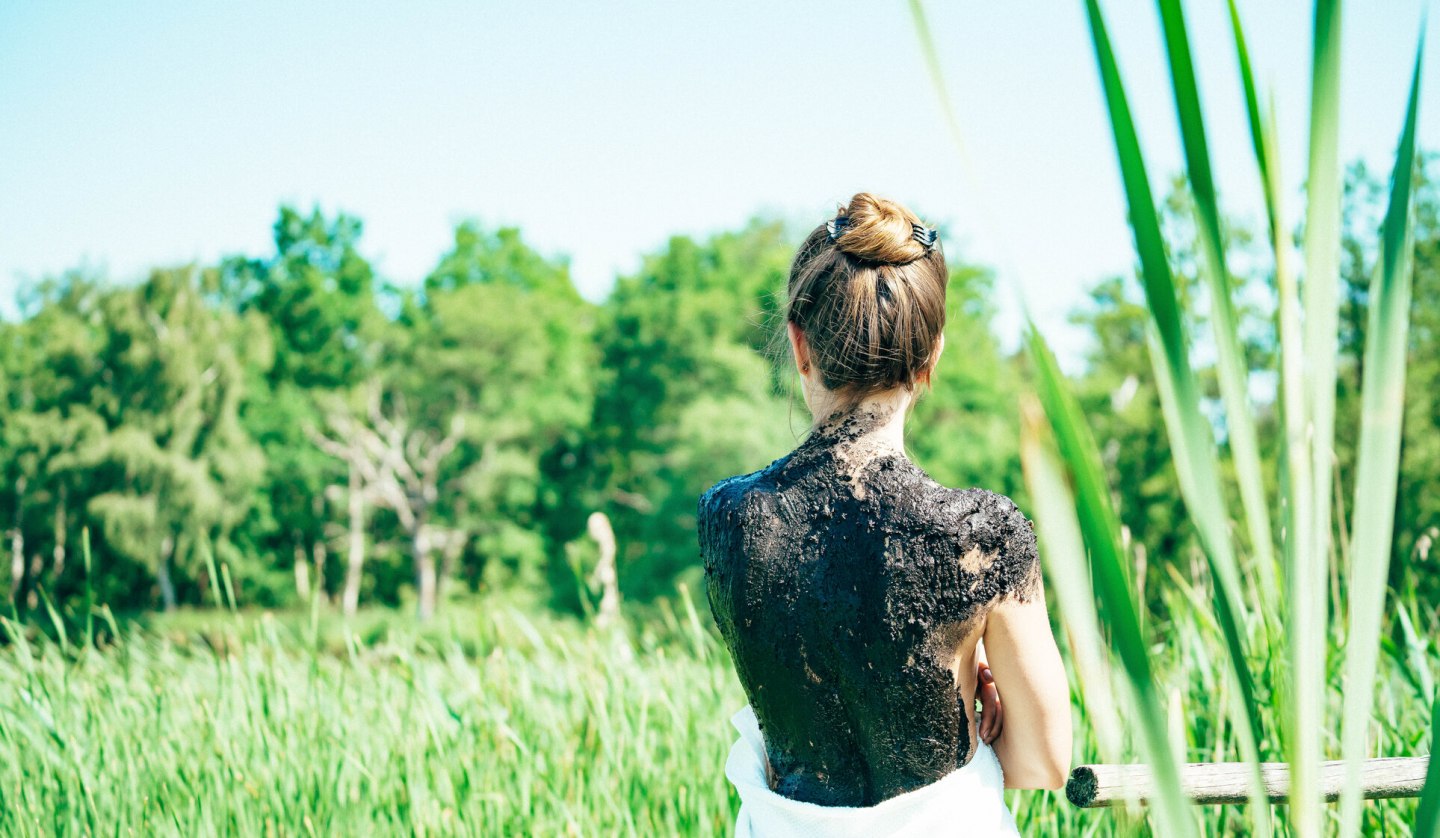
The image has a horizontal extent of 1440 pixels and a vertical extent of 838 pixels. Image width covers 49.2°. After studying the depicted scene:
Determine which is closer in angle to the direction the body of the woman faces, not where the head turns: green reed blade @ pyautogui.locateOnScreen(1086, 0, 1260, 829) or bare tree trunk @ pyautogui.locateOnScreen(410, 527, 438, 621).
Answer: the bare tree trunk

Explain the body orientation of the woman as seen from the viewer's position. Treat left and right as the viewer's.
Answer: facing away from the viewer

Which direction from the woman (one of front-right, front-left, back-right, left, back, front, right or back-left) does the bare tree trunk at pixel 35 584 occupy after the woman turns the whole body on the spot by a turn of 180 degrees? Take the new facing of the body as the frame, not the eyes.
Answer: back-right

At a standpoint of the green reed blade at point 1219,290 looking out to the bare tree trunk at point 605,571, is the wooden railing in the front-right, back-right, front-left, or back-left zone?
front-right

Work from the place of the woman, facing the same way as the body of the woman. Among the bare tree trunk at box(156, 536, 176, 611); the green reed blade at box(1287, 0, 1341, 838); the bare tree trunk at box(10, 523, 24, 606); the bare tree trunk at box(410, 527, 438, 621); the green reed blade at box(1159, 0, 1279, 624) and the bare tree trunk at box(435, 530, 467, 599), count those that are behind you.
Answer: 2

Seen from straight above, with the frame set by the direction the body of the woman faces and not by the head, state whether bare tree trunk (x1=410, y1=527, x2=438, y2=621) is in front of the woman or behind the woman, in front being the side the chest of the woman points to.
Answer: in front

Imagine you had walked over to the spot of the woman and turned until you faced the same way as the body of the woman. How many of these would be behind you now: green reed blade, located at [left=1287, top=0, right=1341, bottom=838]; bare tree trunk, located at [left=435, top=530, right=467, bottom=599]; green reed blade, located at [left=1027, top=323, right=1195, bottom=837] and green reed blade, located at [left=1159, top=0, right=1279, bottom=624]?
3

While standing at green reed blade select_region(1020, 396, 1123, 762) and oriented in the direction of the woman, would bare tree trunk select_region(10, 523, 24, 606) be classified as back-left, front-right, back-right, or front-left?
front-left

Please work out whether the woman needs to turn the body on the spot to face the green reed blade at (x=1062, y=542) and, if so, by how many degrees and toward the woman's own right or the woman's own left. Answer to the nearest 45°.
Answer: approximately 180°

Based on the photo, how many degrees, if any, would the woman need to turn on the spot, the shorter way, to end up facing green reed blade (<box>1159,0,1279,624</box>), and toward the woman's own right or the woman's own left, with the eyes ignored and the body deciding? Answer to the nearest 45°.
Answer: approximately 180°

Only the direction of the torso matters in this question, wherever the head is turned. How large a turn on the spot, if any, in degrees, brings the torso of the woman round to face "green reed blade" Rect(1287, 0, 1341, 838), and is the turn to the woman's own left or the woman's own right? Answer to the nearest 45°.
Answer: approximately 180°

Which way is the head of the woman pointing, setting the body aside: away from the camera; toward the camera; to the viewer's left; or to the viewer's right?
away from the camera

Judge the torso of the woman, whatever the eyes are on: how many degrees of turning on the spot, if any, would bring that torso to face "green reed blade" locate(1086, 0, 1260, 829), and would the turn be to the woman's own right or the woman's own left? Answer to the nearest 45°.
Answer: approximately 180°

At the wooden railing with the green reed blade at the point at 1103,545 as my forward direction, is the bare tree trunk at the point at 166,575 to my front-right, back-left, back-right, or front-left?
back-right

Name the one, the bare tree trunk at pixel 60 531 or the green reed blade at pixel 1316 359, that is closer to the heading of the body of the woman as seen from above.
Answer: the bare tree trunk
